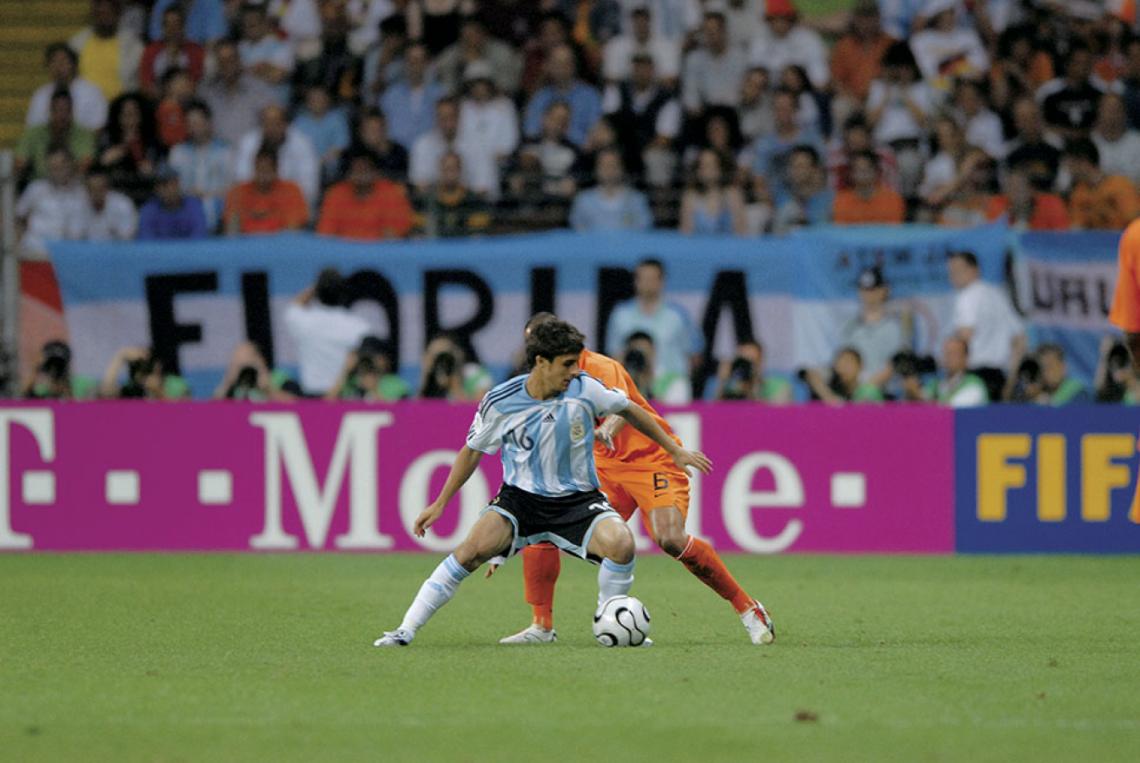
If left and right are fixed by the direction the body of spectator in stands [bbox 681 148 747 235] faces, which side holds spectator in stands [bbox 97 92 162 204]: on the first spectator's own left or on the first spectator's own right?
on the first spectator's own right

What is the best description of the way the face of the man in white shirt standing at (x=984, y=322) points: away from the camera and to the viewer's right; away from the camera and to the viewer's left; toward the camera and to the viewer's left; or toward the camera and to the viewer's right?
toward the camera and to the viewer's left

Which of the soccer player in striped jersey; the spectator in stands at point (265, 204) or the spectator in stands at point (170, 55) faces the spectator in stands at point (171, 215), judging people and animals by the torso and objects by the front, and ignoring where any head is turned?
the spectator in stands at point (170, 55)

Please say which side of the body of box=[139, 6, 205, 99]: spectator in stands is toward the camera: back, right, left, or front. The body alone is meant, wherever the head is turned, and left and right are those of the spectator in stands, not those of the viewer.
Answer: front

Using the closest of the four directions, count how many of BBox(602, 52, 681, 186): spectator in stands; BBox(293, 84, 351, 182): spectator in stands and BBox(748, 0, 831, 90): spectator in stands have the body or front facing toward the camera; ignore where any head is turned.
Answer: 3

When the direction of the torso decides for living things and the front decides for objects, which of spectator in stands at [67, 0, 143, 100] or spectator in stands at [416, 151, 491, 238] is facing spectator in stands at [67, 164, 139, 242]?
spectator in stands at [67, 0, 143, 100]

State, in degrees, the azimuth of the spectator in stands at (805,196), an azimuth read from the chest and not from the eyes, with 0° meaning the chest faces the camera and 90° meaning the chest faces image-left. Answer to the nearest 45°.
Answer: approximately 0°

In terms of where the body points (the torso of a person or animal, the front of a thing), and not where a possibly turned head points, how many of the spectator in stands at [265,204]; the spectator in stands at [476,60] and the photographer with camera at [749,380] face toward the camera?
3

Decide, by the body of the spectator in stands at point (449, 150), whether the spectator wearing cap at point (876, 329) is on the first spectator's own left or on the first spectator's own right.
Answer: on the first spectator's own left

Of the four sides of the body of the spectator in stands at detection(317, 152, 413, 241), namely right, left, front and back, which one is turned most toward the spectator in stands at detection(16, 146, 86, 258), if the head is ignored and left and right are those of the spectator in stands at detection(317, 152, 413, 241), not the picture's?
right

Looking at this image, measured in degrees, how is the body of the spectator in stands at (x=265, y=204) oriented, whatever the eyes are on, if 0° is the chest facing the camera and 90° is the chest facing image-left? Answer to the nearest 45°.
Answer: approximately 0°

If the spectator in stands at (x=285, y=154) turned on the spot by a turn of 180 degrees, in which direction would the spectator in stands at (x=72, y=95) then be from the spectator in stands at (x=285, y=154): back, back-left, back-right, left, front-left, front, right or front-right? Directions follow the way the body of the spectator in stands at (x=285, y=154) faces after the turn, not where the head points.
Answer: front-left

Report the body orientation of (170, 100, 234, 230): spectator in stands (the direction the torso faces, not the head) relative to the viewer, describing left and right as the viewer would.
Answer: facing the viewer

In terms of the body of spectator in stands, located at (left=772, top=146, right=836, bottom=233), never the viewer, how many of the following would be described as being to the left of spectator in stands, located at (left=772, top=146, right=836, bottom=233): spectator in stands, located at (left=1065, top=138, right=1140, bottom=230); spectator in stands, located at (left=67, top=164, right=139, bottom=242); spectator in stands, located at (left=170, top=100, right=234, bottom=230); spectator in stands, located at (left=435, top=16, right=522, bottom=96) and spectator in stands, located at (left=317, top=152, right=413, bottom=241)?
1

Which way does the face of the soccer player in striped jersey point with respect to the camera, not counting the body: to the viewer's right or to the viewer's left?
to the viewer's right

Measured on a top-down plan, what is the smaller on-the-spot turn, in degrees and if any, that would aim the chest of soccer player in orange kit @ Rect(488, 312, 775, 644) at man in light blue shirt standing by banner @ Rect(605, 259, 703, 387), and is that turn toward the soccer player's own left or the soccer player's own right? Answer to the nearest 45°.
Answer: approximately 135° to the soccer player's own right

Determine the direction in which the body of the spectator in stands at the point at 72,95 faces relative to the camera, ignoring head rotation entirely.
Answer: toward the camera

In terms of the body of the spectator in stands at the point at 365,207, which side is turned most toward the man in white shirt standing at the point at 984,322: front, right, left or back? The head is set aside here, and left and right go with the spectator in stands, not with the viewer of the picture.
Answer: left
